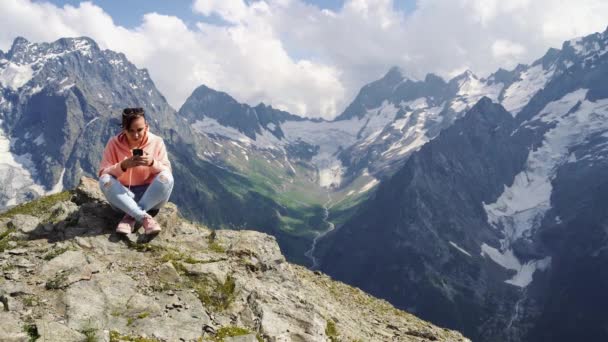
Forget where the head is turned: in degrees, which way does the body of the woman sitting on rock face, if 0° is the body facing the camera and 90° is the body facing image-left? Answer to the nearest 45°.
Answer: approximately 0°

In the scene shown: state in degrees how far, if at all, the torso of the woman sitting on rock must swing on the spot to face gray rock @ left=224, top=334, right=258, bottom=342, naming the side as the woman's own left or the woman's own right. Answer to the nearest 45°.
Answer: approximately 45° to the woman's own left

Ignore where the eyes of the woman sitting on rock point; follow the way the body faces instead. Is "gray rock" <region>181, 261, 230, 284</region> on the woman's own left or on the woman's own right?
on the woman's own left
